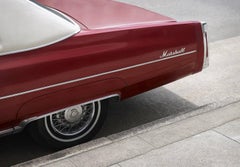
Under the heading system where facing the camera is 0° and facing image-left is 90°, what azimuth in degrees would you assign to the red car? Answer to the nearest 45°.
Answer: approximately 45°
